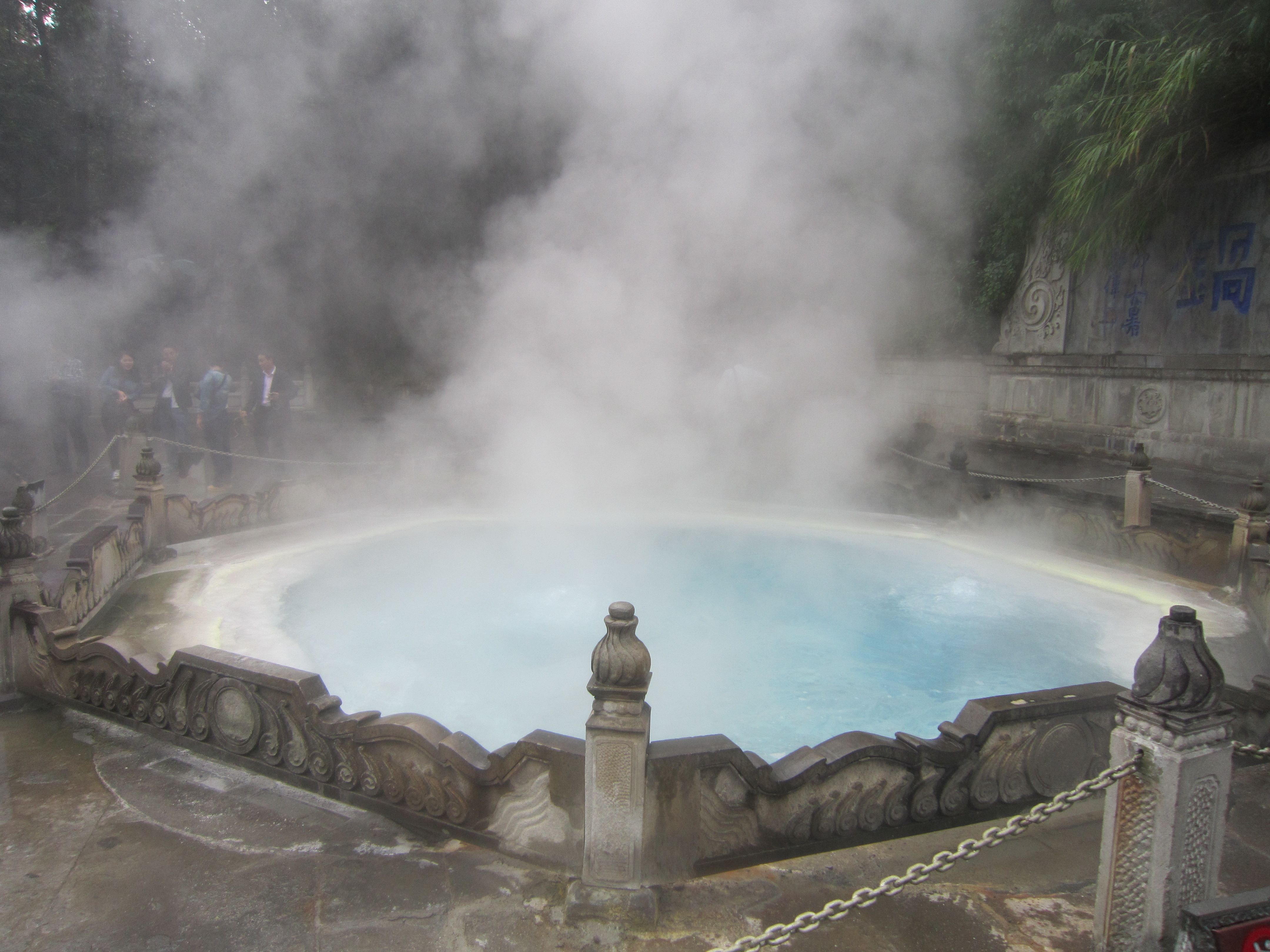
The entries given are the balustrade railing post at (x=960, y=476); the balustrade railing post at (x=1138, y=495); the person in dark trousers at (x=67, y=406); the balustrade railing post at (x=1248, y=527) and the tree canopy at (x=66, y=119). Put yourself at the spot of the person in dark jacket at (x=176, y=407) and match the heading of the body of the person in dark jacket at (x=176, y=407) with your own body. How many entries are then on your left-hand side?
3

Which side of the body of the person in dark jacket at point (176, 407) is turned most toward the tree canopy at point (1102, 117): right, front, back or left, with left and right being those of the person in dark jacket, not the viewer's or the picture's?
left

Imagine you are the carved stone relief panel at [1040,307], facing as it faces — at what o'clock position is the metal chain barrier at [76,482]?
The metal chain barrier is roughly at 12 o'clock from the carved stone relief panel.

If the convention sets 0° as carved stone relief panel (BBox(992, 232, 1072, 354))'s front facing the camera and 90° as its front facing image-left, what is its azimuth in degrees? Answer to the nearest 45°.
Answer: approximately 45°
